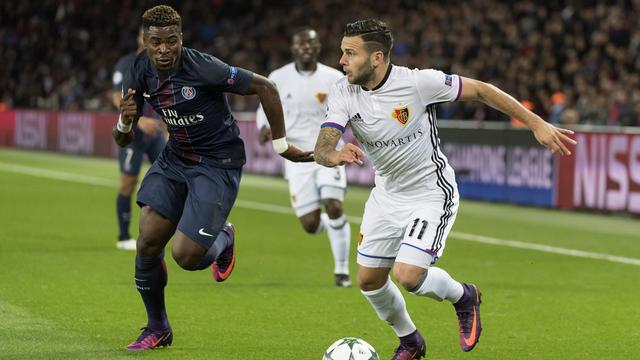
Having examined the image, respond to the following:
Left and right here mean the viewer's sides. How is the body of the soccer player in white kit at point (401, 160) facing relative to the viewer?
facing the viewer and to the left of the viewer

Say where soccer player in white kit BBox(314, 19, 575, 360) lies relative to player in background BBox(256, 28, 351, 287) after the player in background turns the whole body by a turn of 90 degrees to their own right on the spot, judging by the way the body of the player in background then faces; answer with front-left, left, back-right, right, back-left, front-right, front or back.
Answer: left

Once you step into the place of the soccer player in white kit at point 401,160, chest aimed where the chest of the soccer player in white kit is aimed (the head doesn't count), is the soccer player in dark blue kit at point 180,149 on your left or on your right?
on your right

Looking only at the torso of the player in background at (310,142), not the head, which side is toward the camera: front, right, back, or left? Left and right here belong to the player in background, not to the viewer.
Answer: front

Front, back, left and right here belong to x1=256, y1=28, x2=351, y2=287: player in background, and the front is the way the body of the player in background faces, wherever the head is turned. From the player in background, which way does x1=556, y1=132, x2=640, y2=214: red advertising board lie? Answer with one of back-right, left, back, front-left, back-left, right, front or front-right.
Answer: back-left

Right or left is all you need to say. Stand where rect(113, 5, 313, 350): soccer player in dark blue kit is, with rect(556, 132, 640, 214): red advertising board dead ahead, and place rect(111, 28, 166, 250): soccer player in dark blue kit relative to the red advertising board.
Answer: left

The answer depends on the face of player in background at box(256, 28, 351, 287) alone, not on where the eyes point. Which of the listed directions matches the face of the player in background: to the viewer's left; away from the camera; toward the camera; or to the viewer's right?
toward the camera

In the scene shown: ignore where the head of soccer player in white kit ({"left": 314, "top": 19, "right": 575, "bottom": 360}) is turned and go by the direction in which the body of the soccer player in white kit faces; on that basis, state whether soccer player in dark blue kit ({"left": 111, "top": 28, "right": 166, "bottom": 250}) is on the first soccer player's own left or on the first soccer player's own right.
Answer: on the first soccer player's own right

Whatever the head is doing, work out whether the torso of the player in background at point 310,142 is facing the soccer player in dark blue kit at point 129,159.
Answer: no

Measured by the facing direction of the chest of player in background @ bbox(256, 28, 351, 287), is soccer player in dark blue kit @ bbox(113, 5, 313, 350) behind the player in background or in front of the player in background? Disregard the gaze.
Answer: in front
